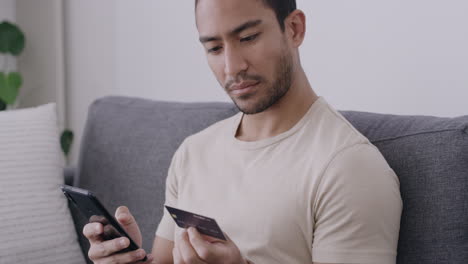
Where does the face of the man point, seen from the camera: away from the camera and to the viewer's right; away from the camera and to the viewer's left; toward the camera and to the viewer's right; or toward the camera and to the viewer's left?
toward the camera and to the viewer's left

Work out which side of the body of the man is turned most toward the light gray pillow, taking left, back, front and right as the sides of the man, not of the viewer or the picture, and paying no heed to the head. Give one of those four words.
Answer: right

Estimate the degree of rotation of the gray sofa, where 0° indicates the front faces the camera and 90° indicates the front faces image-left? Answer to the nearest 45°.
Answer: approximately 0°

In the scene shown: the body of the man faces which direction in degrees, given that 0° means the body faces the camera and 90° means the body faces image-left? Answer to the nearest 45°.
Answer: approximately 45°

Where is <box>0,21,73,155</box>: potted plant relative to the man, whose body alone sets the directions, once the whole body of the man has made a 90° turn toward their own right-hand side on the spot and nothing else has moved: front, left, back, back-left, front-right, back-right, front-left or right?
front

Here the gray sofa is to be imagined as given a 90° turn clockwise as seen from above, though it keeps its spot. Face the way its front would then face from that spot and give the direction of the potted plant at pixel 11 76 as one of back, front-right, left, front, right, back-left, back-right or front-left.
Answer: front-right
